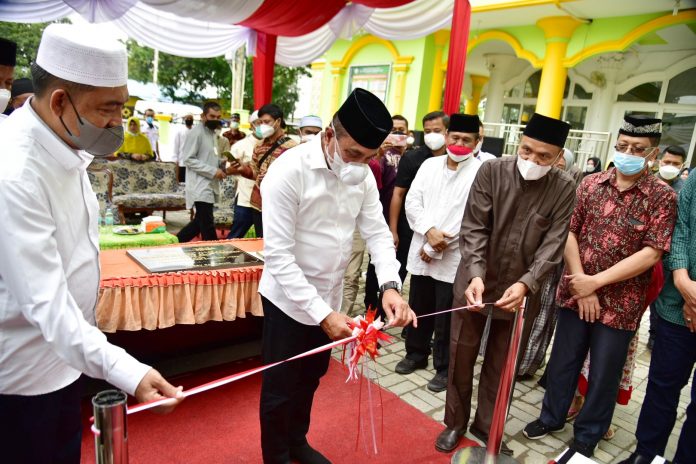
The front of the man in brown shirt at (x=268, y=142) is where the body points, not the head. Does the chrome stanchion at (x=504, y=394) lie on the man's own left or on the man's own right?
on the man's own left

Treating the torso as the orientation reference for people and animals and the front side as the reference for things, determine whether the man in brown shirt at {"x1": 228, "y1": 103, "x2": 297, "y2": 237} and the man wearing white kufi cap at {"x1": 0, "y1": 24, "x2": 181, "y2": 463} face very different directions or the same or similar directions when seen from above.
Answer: very different directions

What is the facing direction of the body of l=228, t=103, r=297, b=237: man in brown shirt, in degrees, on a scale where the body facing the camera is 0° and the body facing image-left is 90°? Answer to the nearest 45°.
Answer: approximately 45°

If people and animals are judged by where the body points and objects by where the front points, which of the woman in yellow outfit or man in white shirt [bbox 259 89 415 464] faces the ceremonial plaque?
the woman in yellow outfit

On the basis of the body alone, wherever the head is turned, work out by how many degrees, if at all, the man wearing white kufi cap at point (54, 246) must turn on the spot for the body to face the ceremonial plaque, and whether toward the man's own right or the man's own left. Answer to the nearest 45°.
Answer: approximately 90° to the man's own left

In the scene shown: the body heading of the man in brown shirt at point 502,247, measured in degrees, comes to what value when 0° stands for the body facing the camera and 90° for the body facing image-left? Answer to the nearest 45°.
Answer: approximately 45°

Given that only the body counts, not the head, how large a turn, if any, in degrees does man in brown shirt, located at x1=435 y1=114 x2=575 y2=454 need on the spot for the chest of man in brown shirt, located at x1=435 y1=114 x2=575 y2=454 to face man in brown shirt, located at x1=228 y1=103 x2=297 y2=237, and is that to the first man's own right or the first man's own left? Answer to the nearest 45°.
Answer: approximately 90° to the first man's own right

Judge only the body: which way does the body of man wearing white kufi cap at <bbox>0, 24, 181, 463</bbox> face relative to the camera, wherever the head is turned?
to the viewer's right

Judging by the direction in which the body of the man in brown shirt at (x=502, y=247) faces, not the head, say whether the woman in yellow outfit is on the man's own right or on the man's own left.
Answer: on the man's own right

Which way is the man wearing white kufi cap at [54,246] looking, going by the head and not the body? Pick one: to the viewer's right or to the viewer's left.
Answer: to the viewer's right
